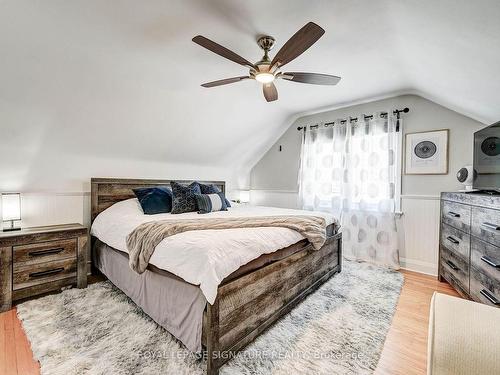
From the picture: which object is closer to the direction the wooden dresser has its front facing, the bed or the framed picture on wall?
the bed

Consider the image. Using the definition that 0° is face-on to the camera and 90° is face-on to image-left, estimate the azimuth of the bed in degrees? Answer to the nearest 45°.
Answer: approximately 315°

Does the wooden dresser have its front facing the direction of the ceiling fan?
yes

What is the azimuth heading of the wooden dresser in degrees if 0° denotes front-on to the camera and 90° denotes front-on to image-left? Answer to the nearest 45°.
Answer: approximately 45°
